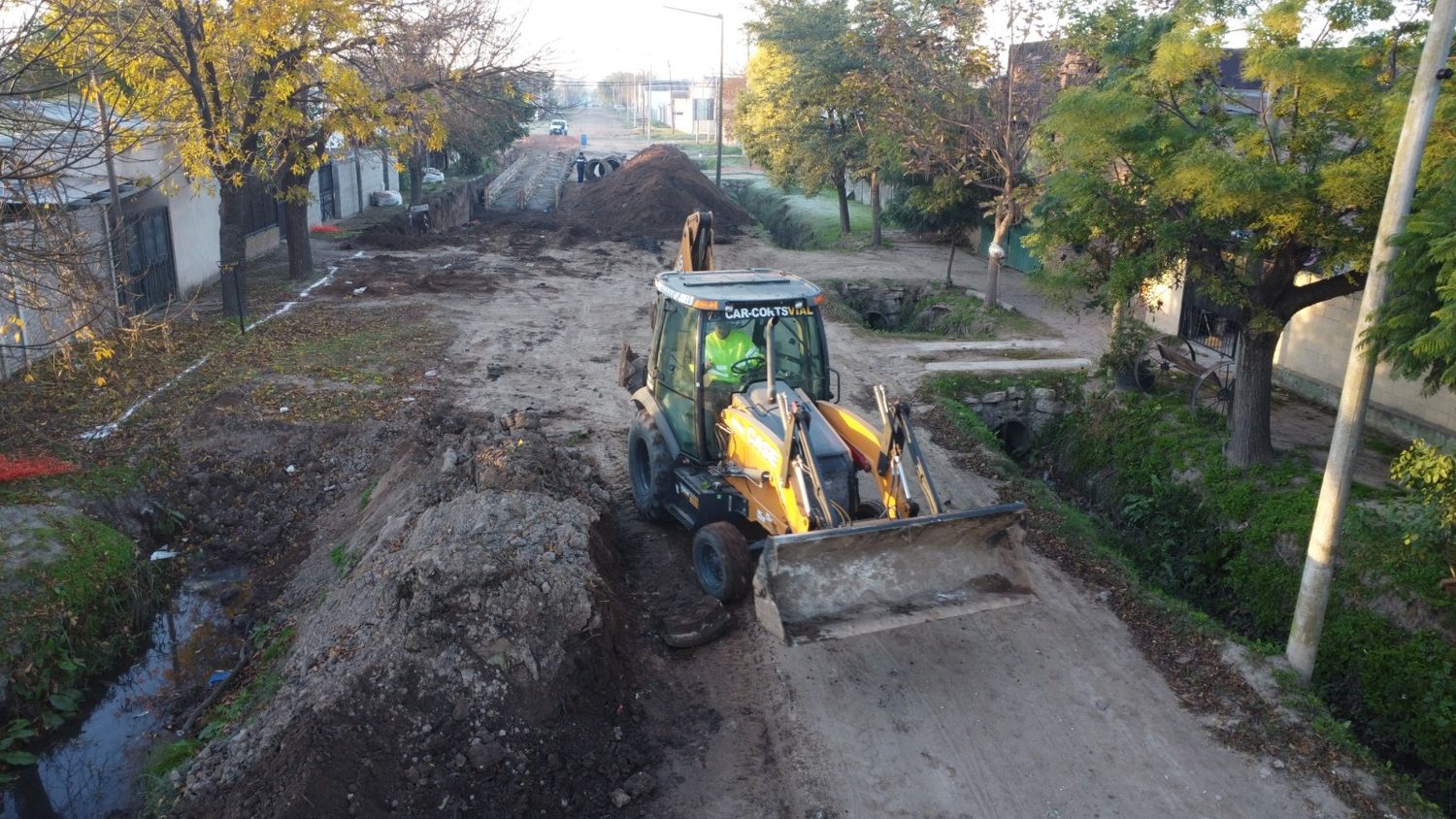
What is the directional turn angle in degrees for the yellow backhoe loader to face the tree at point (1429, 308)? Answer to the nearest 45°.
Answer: approximately 45° to its left

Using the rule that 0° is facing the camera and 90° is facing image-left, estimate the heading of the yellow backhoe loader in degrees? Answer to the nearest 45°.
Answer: approximately 315°

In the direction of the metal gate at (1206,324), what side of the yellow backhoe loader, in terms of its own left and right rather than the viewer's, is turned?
left

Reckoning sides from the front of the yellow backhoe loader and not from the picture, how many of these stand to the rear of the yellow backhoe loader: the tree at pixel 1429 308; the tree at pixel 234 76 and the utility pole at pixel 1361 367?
1

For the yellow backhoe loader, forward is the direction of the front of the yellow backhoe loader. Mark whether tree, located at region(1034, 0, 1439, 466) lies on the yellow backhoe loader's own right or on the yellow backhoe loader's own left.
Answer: on the yellow backhoe loader's own left

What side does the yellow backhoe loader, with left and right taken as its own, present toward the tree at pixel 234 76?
back

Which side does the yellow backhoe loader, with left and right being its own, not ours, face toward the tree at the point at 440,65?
back

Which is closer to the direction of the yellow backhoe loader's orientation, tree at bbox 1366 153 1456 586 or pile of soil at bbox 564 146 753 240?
the tree

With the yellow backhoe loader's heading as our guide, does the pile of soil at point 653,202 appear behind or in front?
behind

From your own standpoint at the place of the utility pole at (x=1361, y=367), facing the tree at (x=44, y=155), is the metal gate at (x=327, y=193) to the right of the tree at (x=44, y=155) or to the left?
right

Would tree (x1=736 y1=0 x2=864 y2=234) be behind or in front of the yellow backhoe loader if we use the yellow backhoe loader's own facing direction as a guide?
behind

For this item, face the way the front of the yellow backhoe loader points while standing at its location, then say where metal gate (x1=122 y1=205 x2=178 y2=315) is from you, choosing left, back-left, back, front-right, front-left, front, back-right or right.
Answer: back

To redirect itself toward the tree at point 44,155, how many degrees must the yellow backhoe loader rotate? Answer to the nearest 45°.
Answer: approximately 135° to its right

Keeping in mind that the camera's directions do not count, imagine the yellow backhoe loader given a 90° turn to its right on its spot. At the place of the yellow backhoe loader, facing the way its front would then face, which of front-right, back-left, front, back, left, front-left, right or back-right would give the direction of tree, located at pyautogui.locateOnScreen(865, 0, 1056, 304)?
back-right

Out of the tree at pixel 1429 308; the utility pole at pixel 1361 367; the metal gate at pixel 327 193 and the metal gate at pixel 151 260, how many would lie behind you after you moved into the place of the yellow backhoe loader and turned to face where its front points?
2
